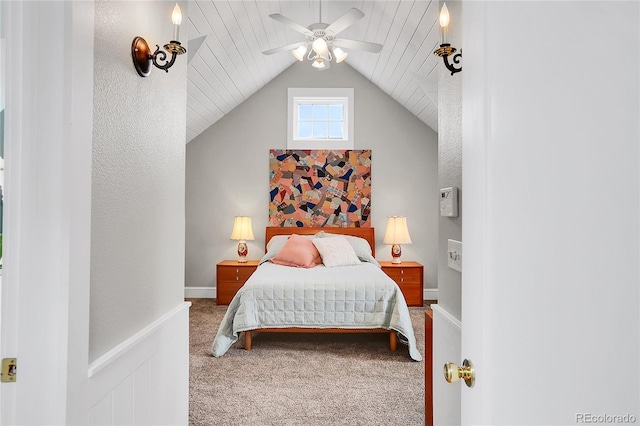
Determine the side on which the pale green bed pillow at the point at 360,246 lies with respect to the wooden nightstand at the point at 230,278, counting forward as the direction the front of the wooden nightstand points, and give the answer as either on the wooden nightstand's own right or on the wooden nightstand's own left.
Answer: on the wooden nightstand's own left

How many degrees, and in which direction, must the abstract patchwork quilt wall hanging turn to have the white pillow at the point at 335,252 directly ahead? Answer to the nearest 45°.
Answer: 0° — it already faces it

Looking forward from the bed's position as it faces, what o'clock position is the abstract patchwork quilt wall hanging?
The abstract patchwork quilt wall hanging is roughly at 6 o'clock from the bed.

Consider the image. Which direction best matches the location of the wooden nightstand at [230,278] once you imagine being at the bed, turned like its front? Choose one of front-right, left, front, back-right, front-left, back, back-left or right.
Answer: back-right

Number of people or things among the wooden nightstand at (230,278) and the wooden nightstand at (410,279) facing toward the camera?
2

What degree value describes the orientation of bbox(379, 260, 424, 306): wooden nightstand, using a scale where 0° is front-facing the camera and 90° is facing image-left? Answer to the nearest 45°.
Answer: approximately 0°

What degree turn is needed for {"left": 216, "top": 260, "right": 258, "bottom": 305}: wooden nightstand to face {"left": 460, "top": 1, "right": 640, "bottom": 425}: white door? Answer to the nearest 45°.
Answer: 0° — it already faces it
